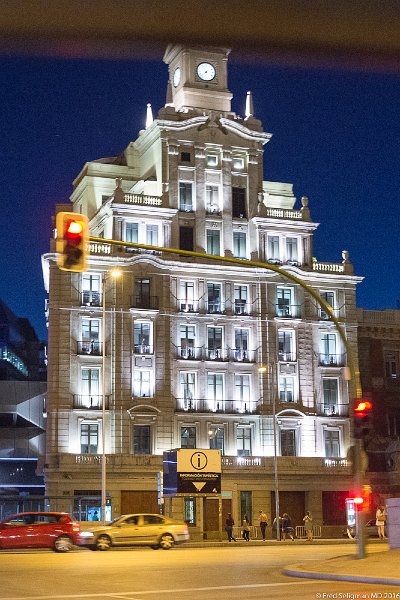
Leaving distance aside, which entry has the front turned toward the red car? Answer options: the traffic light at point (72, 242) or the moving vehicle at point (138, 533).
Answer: the moving vehicle

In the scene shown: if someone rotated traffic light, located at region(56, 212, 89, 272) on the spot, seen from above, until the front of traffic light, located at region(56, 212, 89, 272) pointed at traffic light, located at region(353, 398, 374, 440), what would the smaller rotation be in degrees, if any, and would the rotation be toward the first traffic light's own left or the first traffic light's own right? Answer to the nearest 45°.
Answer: approximately 135° to the first traffic light's own left

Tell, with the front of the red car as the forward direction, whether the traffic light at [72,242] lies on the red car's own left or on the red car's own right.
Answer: on the red car's own left

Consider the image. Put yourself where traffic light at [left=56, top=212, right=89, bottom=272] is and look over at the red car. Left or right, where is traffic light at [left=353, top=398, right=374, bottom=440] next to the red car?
right

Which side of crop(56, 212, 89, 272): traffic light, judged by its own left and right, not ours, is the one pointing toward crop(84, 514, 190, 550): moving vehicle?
back

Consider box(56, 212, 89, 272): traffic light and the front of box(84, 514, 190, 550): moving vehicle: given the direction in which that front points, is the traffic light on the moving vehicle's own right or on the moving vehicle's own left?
on the moving vehicle's own left

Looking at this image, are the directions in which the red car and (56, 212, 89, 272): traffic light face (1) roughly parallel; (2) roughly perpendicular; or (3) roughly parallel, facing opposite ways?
roughly perpendicular

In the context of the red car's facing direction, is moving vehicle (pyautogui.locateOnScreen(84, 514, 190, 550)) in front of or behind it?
behind

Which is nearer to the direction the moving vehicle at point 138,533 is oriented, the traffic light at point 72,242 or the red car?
the red car

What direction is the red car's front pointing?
to the viewer's left

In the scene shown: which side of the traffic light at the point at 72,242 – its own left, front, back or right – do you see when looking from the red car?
back

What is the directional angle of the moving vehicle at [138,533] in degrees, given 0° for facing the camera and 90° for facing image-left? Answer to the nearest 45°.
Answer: approximately 90°
